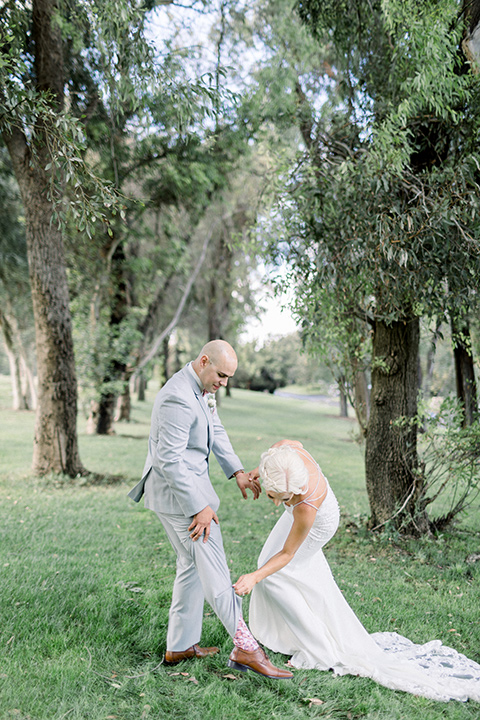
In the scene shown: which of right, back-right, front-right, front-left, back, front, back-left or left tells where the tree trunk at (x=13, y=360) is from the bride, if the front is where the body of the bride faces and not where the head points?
front-right

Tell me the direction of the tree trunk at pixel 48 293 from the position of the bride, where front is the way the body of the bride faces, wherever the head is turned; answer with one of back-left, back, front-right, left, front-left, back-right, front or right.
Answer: front-right

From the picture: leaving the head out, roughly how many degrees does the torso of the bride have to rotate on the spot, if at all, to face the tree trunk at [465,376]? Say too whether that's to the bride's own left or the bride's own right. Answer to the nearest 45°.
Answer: approximately 90° to the bride's own right

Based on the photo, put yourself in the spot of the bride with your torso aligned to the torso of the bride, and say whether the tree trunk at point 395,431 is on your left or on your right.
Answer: on your right

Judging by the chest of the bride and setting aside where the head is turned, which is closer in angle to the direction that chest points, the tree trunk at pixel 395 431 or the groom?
the groom

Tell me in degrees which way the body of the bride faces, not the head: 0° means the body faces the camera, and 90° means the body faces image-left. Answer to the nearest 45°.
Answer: approximately 90°
